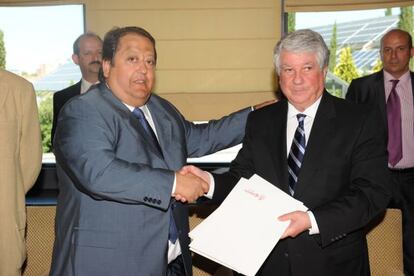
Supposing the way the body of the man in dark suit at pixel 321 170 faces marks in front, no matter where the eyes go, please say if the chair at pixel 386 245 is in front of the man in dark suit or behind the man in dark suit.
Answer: behind

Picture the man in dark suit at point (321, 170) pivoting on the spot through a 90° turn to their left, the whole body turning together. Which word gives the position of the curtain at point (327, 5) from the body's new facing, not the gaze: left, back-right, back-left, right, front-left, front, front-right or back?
back-left

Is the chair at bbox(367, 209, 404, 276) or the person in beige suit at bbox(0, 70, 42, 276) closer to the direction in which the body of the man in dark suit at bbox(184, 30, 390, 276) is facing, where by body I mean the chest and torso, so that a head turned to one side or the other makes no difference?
the person in beige suit

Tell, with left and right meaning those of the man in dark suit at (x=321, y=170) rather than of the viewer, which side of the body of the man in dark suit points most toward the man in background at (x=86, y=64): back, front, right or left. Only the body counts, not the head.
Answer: right

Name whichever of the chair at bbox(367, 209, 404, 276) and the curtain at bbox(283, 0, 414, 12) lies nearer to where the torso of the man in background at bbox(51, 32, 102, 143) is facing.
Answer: the chair

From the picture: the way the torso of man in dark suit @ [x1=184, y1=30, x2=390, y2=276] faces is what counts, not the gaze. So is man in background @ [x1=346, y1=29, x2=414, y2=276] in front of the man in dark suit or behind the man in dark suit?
behind

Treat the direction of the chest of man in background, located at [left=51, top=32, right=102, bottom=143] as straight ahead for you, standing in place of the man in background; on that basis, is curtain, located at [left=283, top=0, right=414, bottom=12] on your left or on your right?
on your left

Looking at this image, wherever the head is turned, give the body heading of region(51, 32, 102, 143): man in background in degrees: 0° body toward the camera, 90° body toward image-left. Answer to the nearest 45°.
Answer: approximately 315°
